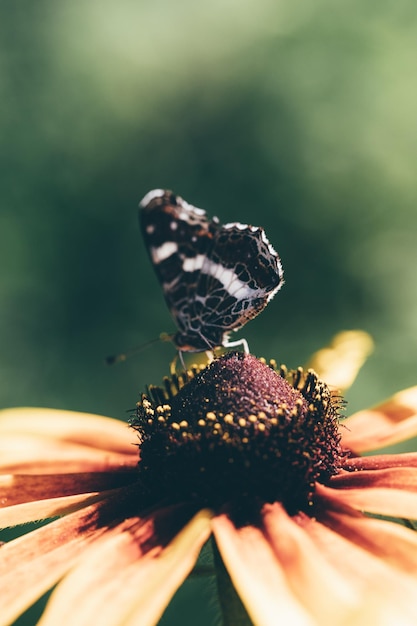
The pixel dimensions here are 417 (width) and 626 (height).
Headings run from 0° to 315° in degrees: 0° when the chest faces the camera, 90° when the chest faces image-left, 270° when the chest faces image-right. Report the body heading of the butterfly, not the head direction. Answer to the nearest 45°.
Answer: approximately 90°
